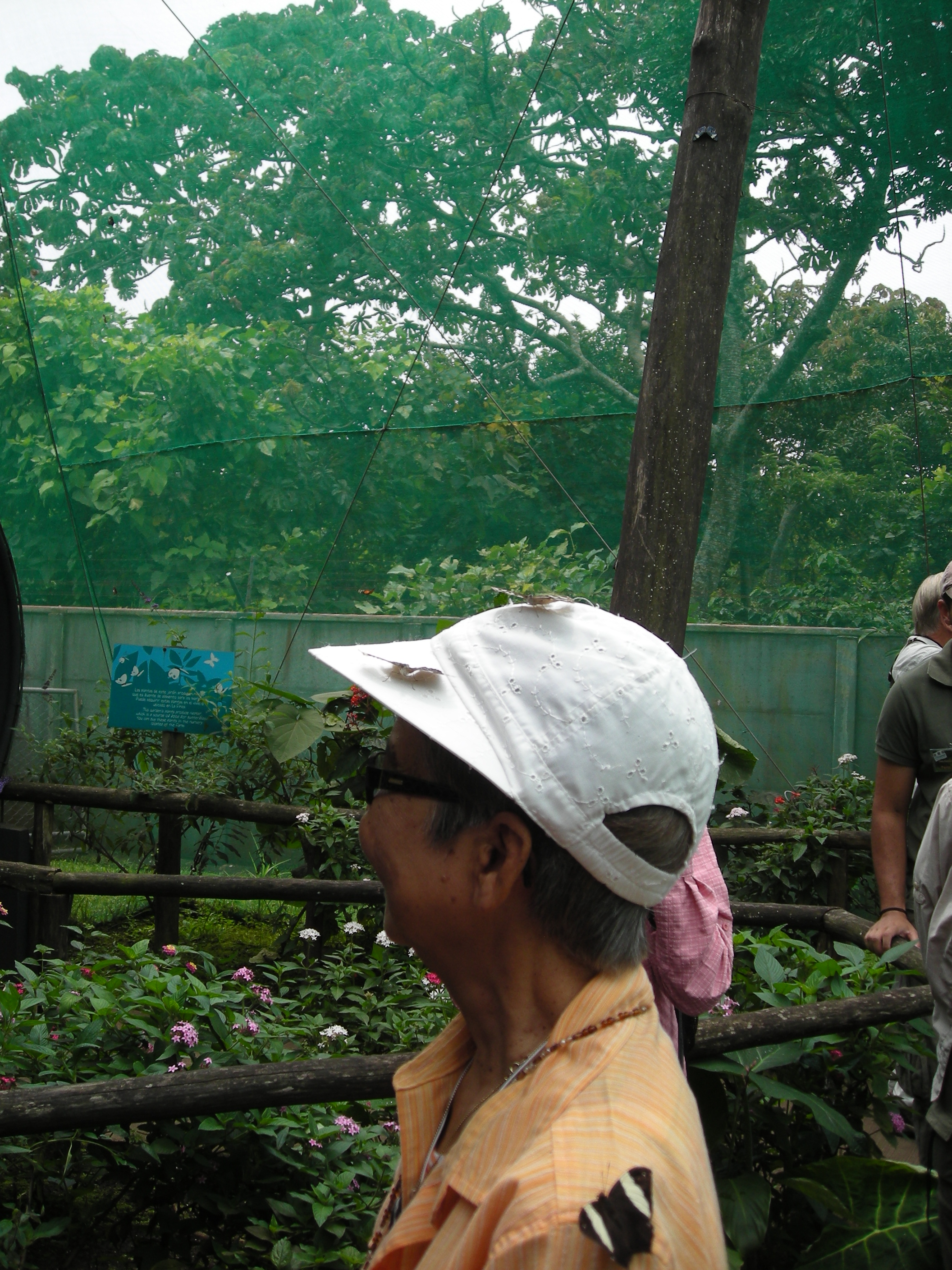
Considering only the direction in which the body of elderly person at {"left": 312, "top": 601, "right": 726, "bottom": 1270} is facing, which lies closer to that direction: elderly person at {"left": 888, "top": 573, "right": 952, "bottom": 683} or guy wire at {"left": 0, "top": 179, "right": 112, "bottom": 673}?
the guy wire

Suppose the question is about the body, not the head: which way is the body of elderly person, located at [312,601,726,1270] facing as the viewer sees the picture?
to the viewer's left

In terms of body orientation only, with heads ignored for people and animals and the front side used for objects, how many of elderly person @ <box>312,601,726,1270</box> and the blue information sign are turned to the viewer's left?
1

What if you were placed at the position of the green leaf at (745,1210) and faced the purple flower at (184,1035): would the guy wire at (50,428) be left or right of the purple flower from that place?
right

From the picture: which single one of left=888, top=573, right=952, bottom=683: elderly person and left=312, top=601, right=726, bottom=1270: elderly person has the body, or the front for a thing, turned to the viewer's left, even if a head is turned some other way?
left=312, top=601, right=726, bottom=1270: elderly person

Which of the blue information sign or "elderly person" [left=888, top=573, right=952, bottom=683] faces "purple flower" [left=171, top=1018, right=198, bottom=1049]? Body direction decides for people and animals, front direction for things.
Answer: the blue information sign

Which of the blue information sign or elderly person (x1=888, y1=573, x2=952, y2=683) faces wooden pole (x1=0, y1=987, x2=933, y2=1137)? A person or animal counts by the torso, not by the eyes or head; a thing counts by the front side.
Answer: the blue information sign

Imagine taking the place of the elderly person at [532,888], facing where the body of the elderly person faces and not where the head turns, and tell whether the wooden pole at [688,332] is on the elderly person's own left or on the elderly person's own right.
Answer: on the elderly person's own right
